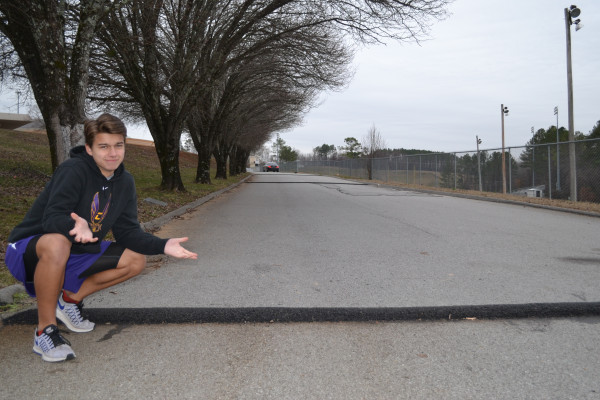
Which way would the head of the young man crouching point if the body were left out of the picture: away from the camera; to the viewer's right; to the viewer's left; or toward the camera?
toward the camera

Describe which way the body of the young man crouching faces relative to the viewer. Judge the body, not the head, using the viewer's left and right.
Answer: facing the viewer and to the right of the viewer

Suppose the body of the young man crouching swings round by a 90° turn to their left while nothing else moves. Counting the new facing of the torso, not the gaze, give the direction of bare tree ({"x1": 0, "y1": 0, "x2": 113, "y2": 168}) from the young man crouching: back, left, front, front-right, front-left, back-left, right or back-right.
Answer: front-left

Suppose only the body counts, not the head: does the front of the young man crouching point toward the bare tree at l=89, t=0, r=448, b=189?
no
